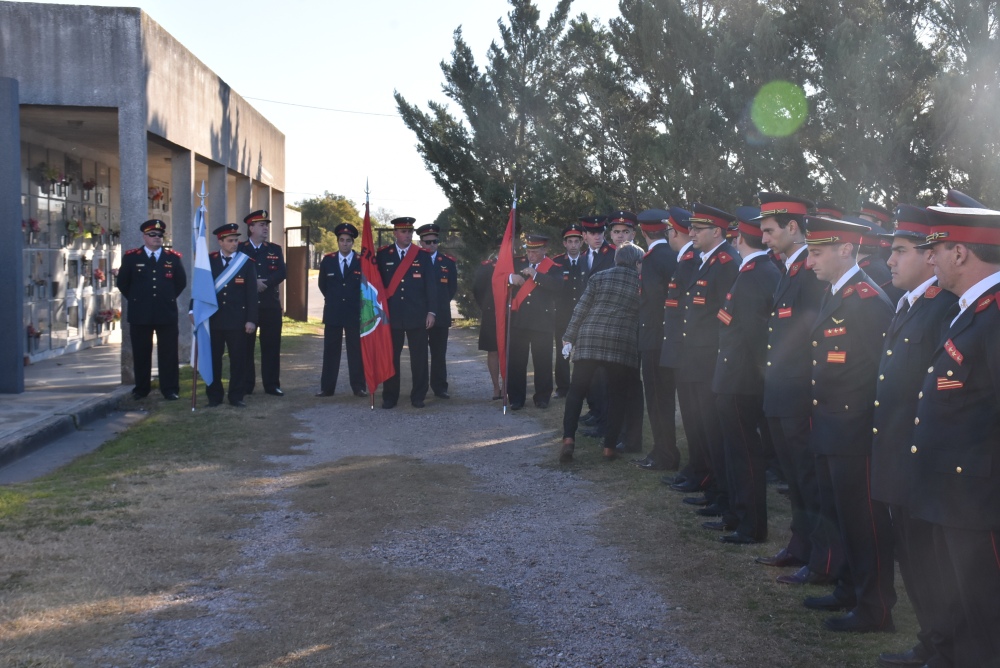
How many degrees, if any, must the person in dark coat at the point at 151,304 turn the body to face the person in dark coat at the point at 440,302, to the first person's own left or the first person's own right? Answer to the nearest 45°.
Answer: approximately 90° to the first person's own left

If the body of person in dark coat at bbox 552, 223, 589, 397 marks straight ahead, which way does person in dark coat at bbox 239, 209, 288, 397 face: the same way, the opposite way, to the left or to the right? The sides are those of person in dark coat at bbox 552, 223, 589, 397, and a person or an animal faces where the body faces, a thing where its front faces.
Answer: the same way

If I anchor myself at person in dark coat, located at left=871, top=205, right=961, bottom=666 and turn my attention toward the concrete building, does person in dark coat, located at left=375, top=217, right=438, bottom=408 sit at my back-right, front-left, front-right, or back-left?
front-right

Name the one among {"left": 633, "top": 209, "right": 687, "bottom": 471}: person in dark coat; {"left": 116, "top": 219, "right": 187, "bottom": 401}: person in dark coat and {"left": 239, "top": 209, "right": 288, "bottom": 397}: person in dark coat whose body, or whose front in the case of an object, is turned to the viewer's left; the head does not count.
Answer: {"left": 633, "top": 209, "right": 687, "bottom": 471}: person in dark coat

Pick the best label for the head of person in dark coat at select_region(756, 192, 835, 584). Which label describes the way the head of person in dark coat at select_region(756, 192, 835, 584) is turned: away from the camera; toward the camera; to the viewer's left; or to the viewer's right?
to the viewer's left

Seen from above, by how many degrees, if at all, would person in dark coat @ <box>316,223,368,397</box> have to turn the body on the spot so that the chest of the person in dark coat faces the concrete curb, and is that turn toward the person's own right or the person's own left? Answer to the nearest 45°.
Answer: approximately 45° to the person's own right

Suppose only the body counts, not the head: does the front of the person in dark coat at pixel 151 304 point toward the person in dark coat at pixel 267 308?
no

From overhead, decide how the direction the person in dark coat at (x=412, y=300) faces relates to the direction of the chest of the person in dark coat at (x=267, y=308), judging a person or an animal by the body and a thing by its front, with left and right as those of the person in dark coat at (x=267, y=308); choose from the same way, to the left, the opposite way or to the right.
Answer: the same way

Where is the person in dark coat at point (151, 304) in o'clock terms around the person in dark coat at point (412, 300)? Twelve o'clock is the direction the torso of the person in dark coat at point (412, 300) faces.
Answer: the person in dark coat at point (151, 304) is roughly at 3 o'clock from the person in dark coat at point (412, 300).

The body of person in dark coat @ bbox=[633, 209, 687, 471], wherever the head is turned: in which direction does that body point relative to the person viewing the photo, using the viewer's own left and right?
facing to the left of the viewer

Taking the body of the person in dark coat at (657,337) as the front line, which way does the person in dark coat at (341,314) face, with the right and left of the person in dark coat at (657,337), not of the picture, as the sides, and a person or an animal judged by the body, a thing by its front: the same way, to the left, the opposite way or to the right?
to the left

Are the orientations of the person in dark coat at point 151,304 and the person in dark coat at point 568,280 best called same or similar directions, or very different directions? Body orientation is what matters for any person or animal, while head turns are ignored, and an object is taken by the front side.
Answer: same or similar directions

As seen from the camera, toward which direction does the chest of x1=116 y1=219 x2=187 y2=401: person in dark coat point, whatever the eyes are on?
toward the camera

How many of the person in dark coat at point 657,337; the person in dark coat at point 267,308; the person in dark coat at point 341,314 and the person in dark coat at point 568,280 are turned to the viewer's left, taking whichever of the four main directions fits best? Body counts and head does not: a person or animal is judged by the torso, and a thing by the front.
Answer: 1

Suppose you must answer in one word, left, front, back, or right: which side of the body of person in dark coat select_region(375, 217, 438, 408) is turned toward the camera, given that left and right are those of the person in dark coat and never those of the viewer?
front

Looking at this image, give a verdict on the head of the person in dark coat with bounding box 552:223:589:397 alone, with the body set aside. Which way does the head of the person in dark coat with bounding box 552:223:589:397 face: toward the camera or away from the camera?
toward the camera

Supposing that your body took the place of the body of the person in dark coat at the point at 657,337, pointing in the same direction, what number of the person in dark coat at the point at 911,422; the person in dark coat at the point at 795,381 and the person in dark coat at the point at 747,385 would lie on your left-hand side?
3

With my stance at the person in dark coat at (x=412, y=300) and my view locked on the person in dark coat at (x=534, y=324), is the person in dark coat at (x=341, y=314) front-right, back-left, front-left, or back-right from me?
back-left

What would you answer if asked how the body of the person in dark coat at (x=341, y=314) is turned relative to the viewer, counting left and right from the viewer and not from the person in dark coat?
facing the viewer
